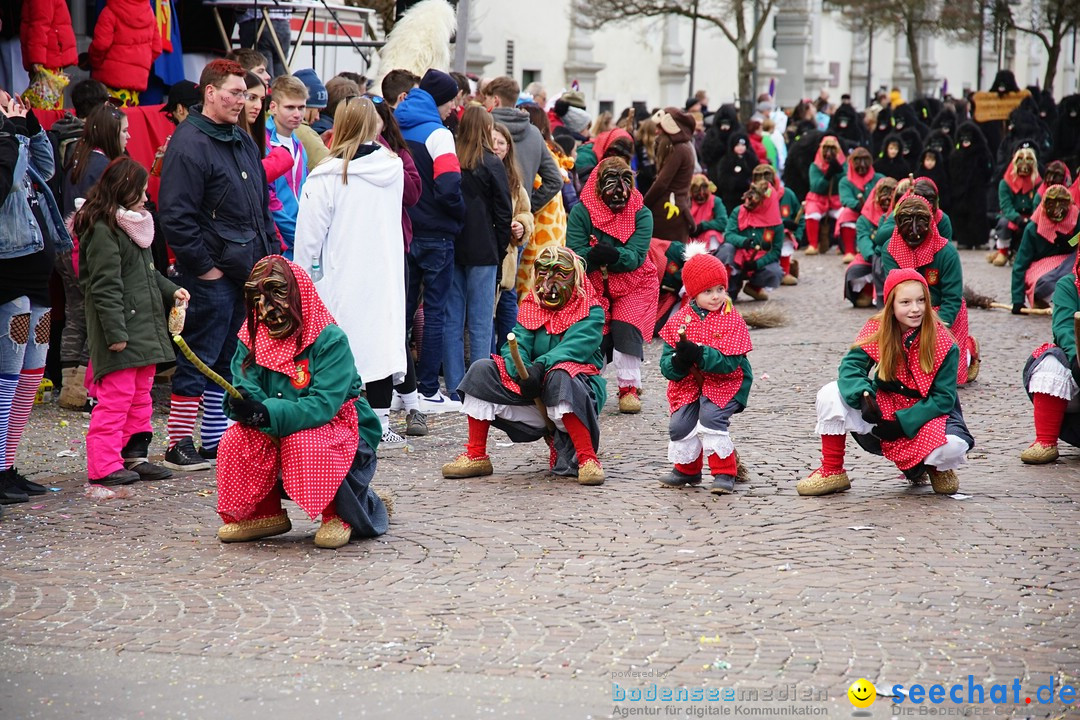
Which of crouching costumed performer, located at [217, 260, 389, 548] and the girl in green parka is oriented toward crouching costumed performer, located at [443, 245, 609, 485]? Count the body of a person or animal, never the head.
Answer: the girl in green parka

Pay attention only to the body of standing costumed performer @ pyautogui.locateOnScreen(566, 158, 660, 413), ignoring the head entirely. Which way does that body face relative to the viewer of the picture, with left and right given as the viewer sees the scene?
facing the viewer

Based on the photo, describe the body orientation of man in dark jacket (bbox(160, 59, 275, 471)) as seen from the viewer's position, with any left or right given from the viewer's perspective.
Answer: facing the viewer and to the right of the viewer

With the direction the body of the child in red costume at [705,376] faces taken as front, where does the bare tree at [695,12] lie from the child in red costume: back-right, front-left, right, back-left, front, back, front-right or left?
back-right

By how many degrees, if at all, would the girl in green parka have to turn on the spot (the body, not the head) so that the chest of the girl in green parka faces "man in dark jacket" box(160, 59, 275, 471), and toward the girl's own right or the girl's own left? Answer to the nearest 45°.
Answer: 0° — they already face them

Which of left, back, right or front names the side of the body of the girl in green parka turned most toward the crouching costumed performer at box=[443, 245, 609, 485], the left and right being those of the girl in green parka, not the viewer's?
front

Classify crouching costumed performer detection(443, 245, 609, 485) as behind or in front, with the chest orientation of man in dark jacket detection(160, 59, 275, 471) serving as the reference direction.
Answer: in front

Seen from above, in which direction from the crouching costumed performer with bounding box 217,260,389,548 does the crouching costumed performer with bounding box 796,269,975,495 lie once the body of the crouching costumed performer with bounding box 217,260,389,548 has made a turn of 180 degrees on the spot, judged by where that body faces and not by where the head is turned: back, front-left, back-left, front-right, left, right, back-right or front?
front-right

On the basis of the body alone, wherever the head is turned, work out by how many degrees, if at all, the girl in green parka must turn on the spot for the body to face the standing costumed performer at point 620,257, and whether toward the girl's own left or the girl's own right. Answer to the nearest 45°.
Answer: approximately 45° to the girl's own left

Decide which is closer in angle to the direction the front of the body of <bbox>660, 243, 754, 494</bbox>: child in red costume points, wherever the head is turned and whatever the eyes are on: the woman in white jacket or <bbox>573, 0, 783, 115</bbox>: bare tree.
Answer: the woman in white jacket

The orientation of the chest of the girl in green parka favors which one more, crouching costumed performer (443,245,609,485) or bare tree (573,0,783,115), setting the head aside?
the crouching costumed performer

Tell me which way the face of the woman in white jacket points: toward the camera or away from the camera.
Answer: away from the camera

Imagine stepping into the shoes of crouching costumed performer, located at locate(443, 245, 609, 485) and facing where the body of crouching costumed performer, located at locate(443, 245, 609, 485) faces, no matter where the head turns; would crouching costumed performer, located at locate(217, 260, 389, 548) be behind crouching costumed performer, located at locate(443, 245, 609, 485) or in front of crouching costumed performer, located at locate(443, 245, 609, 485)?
in front

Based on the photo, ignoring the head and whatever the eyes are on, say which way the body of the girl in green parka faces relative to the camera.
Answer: to the viewer's right

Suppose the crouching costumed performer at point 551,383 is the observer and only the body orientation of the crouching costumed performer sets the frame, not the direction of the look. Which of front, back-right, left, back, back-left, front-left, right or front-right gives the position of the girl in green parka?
front-right

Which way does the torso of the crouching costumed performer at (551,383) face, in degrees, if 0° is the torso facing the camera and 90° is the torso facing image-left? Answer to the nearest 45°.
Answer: approximately 45°

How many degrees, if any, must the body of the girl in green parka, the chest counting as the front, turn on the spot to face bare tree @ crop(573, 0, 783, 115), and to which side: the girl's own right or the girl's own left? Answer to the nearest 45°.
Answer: approximately 45° to the girl's own left
